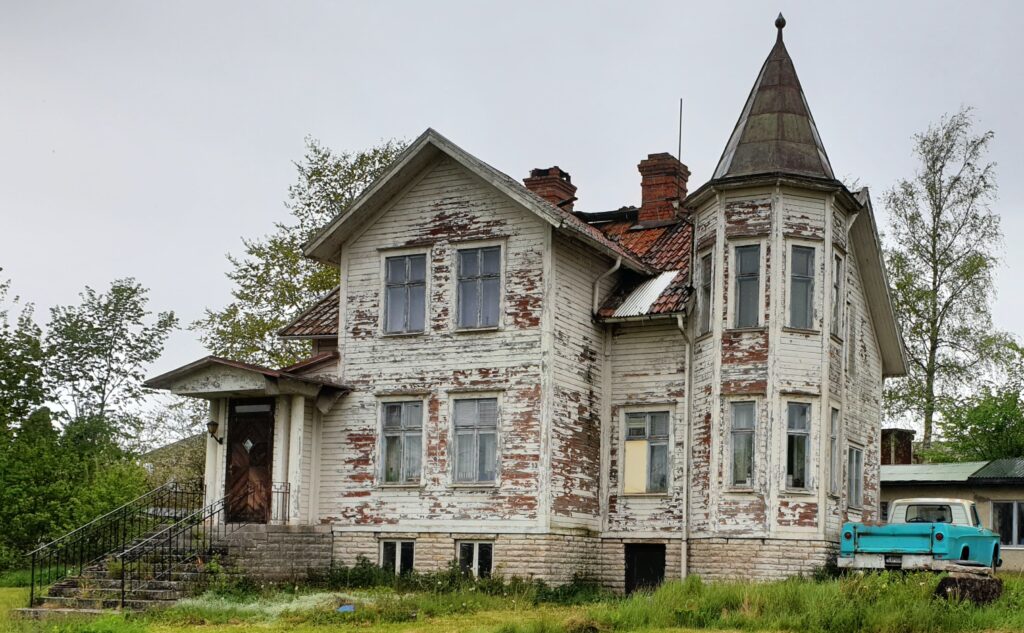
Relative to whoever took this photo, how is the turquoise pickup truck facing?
facing away from the viewer and to the right of the viewer

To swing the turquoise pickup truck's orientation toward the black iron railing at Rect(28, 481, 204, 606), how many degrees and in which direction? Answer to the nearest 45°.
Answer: approximately 135° to its left
